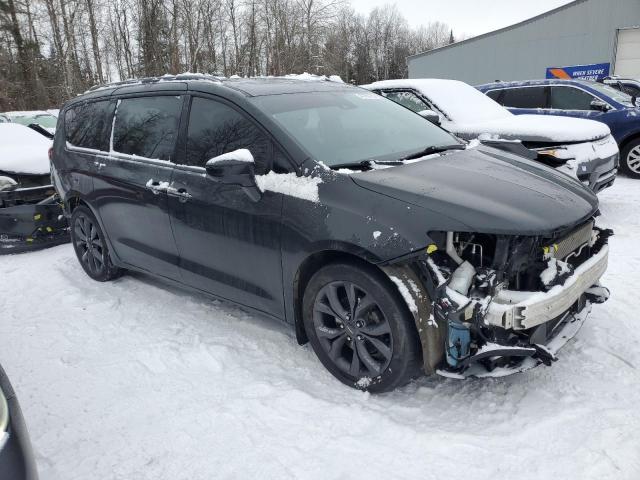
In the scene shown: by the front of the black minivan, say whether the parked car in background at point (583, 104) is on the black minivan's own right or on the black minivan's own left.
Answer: on the black minivan's own left

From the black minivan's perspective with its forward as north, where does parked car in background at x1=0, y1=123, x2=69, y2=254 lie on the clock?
The parked car in background is roughly at 6 o'clock from the black minivan.

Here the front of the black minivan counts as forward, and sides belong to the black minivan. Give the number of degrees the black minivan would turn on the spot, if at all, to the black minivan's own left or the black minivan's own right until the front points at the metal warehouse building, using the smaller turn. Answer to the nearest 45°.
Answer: approximately 90° to the black minivan's own left

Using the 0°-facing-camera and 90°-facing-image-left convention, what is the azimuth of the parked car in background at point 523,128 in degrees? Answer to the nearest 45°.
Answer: approximately 315°

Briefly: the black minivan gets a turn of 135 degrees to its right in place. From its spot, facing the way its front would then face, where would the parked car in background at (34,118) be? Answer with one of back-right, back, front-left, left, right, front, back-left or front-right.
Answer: front-right

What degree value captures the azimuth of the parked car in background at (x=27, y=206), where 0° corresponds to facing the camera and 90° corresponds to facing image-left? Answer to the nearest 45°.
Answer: approximately 315°

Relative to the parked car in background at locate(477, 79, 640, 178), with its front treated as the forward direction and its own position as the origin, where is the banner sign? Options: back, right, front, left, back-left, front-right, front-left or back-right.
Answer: back-left
